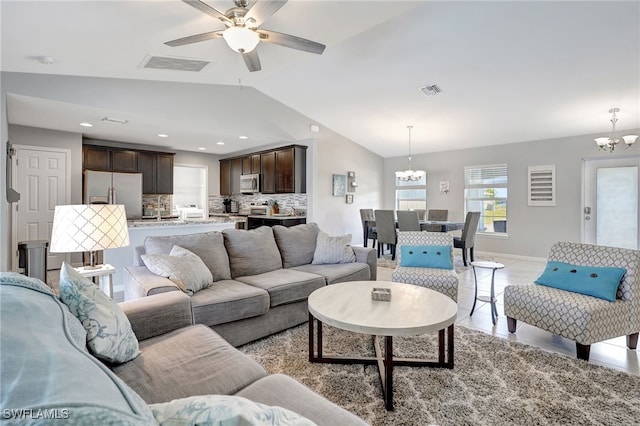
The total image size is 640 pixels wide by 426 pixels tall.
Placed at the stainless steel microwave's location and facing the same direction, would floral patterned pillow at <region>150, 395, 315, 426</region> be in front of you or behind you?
in front

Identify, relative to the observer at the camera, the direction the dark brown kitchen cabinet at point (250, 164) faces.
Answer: facing the viewer and to the left of the viewer

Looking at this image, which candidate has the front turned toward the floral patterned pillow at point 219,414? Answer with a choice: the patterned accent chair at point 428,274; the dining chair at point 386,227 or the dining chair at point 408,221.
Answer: the patterned accent chair

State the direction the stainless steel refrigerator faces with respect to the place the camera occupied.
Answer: facing the viewer

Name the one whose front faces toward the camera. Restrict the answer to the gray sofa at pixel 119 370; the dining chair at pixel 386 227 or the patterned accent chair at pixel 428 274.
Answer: the patterned accent chair

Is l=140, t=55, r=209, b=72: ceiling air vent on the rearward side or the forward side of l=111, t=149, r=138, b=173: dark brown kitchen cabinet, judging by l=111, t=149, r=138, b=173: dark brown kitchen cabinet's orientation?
on the forward side

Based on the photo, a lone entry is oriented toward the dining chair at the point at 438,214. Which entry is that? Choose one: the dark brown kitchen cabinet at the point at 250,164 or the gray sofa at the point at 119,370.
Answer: the gray sofa

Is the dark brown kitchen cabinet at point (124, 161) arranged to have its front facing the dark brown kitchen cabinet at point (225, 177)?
no

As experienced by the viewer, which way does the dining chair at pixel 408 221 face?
facing away from the viewer and to the right of the viewer

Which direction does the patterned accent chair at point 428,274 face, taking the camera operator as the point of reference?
facing the viewer

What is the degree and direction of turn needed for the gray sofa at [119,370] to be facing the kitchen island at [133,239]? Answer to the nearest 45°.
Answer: approximately 45° to its left

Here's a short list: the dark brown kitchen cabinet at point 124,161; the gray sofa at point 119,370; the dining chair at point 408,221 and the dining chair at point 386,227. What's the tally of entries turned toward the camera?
1

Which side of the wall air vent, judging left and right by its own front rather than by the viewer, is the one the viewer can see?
front

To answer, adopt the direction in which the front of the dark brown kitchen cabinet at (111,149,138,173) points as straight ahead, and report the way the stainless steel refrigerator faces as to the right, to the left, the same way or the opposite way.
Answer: the same way

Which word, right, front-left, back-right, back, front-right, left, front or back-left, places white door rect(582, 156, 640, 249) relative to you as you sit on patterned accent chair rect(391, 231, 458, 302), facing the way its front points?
back-left

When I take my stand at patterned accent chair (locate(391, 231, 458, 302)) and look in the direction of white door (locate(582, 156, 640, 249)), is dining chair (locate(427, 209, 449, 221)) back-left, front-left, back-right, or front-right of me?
front-left

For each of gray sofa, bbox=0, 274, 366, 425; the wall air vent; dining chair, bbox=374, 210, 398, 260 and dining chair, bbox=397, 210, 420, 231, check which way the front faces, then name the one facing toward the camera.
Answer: the wall air vent

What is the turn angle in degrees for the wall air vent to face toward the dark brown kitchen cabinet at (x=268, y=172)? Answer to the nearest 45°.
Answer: approximately 45° to its right

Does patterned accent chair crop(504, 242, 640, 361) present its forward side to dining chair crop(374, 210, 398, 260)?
no

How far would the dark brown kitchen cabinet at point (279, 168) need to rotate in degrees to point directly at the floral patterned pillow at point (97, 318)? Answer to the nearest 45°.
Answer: approximately 45° to its left
